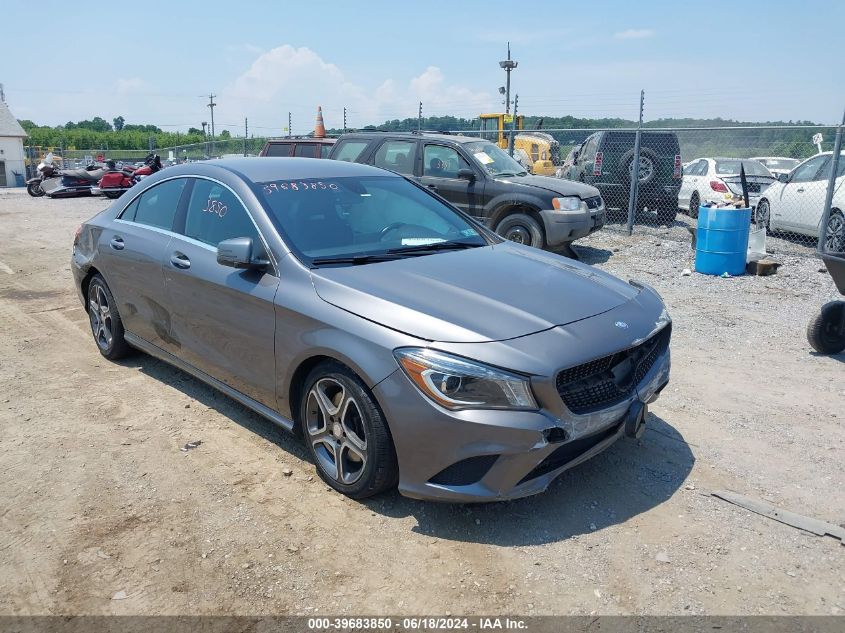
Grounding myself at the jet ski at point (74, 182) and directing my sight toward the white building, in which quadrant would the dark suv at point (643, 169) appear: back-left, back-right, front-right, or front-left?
back-right

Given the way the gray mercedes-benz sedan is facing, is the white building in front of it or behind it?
behind

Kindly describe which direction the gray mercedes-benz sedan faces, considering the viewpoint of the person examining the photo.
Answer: facing the viewer and to the right of the viewer

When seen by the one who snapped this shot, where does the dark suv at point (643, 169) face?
facing away from the viewer and to the left of the viewer

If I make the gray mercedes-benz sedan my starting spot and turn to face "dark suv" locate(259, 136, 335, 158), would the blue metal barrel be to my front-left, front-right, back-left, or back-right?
front-right

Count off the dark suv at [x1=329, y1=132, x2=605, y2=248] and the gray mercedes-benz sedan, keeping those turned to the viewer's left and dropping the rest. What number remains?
0

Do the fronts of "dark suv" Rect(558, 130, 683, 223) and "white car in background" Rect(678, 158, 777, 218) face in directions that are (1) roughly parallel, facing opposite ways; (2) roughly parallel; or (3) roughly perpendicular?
roughly parallel

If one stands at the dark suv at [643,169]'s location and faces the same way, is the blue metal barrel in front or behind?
behind

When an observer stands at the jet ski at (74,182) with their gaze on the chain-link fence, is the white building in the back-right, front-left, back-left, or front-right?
back-left
